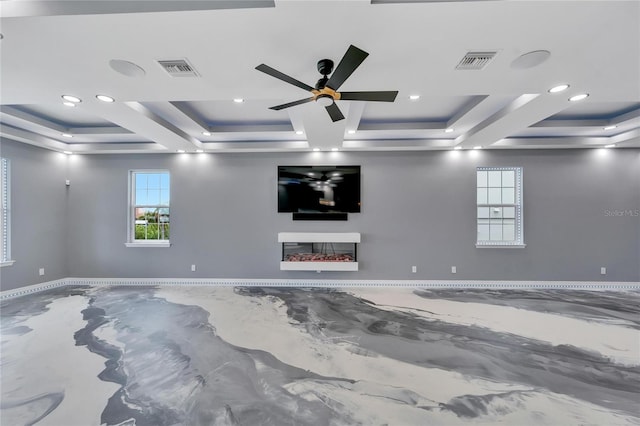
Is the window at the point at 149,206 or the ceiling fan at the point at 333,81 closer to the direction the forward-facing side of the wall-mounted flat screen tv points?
the ceiling fan

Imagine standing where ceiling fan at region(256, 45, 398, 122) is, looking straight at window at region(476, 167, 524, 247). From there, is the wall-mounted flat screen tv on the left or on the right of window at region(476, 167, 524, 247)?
left

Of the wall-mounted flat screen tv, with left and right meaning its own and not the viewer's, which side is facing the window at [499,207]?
left

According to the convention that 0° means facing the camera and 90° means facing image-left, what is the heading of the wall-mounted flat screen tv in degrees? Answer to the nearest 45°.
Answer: approximately 0°

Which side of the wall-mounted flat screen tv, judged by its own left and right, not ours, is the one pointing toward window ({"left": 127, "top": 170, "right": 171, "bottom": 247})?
right

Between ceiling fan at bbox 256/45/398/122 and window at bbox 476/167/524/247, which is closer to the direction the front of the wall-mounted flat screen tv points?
the ceiling fan

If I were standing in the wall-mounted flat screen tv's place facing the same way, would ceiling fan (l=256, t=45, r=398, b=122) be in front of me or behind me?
in front
